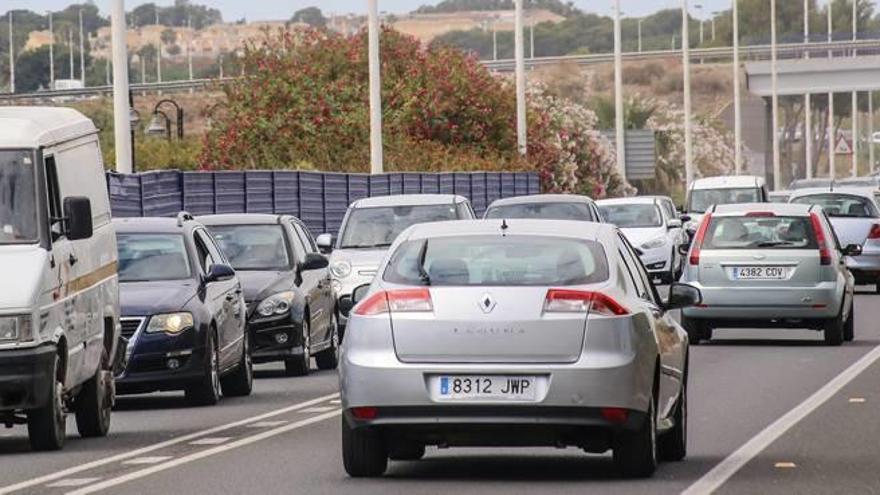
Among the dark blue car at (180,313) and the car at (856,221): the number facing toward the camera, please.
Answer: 1

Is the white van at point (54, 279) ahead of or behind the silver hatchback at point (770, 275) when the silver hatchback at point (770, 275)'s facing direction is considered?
behind

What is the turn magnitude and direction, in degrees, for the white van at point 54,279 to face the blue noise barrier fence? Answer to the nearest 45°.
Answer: approximately 135° to its right

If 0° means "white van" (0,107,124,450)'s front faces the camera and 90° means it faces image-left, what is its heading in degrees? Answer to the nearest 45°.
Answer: approximately 45°

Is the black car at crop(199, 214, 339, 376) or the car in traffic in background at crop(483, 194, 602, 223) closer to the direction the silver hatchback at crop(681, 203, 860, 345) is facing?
the car in traffic in background

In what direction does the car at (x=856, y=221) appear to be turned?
away from the camera

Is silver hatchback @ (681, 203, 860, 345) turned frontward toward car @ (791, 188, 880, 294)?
yes

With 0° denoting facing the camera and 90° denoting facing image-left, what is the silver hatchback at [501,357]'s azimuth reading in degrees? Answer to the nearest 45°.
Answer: approximately 180°

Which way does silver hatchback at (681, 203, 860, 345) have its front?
away from the camera
